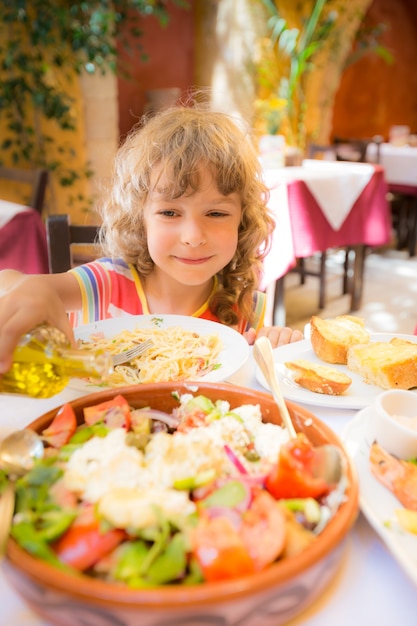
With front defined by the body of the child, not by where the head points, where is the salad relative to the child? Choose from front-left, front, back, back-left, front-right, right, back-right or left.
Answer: front

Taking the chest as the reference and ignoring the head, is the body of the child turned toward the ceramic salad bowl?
yes

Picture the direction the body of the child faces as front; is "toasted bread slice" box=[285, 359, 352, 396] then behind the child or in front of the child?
in front

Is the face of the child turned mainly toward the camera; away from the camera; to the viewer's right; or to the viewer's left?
toward the camera

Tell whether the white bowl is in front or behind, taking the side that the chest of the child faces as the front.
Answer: in front

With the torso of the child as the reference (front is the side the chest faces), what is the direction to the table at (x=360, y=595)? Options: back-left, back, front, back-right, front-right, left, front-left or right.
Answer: front

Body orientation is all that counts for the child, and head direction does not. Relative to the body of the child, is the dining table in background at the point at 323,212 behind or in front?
behind

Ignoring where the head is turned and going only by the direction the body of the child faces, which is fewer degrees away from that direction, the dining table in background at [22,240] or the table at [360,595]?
the table

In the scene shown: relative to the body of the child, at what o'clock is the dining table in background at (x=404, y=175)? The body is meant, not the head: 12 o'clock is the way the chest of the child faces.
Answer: The dining table in background is roughly at 7 o'clock from the child.

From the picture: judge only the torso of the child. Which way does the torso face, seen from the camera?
toward the camera
